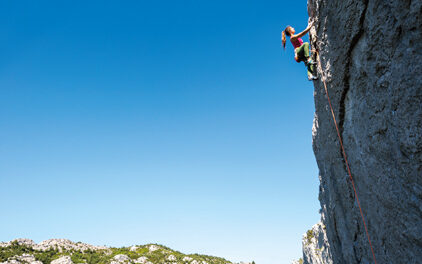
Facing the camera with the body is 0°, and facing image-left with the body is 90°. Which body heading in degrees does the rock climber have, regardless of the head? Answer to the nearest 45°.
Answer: approximately 270°
